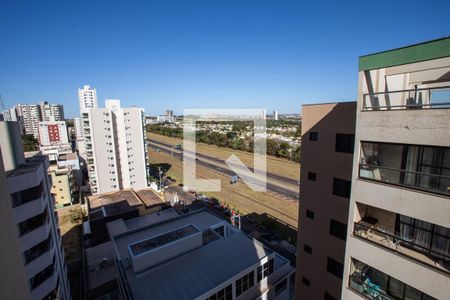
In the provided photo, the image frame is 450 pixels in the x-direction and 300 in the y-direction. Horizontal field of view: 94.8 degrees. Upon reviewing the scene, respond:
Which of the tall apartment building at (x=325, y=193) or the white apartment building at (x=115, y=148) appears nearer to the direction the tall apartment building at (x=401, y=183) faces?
the white apartment building

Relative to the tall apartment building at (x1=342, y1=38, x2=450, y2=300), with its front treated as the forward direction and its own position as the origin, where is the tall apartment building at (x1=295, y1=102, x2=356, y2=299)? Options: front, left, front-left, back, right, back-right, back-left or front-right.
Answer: right

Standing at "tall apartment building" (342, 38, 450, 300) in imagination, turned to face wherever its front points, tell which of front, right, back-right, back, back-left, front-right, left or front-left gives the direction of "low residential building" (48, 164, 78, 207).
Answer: front-right

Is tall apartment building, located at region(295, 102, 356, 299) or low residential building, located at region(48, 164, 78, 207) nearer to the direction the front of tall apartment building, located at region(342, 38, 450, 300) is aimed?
the low residential building

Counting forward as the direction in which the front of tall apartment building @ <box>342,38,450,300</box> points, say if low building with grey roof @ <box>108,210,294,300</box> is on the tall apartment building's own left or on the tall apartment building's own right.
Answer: on the tall apartment building's own right

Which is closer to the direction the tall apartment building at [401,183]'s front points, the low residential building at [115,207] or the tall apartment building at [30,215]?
the tall apartment building

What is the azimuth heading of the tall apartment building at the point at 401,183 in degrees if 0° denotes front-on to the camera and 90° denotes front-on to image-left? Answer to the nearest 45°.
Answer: approximately 45°

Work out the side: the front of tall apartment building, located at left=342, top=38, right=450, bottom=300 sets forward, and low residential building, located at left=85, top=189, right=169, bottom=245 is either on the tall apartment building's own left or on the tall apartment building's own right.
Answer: on the tall apartment building's own right

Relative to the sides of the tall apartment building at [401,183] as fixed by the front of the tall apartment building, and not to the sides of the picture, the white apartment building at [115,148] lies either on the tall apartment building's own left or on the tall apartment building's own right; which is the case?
on the tall apartment building's own right

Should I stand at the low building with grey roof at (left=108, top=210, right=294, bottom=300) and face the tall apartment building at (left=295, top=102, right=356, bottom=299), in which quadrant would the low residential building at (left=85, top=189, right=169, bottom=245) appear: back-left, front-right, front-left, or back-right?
back-left
